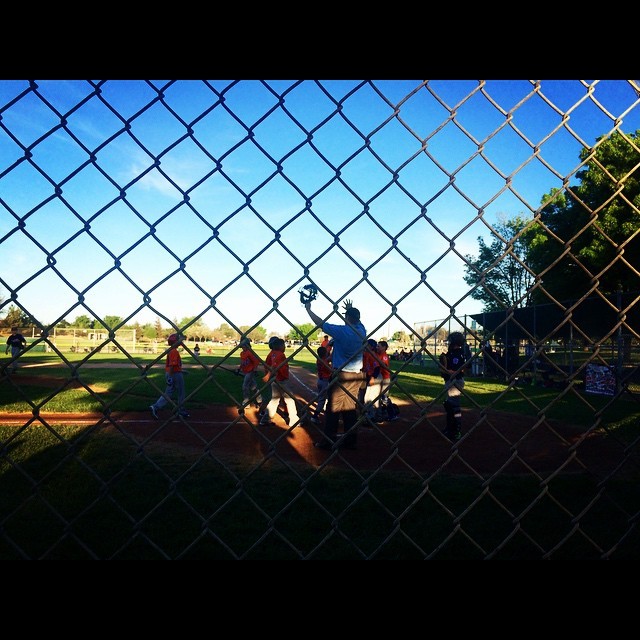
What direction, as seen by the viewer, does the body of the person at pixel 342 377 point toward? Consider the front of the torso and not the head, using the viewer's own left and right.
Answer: facing away from the viewer and to the left of the viewer
